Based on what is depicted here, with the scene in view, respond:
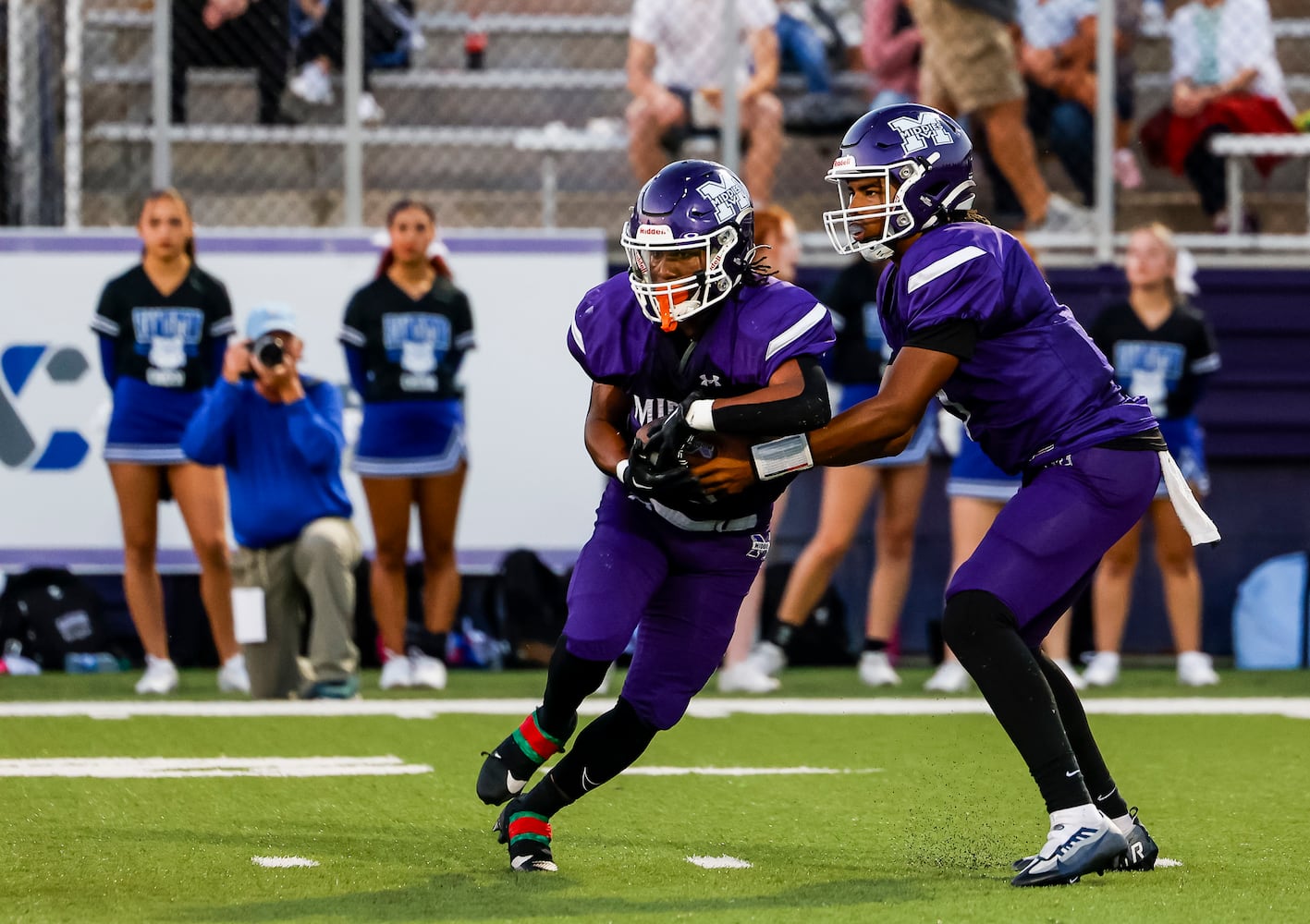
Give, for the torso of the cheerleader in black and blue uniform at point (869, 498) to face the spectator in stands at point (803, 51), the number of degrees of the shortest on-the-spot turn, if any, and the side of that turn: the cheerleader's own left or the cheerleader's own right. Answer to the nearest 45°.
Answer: approximately 180°

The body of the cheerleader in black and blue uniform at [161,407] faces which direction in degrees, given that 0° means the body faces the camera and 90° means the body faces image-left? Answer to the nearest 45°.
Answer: approximately 0°

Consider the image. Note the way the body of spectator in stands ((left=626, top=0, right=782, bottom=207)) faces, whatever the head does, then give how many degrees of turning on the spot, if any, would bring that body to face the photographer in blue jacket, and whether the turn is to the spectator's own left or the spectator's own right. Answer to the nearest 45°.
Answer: approximately 45° to the spectator's own right

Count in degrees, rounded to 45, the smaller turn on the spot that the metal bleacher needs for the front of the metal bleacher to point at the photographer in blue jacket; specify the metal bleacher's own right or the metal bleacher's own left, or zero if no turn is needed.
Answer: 0° — it already faces them

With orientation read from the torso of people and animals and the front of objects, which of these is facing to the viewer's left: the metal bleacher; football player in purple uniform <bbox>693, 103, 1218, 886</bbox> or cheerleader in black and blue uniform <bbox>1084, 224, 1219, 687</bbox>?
the football player in purple uniform

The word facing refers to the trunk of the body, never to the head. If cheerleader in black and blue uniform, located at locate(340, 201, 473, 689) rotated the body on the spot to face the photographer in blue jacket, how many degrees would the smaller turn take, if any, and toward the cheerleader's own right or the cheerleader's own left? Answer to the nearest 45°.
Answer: approximately 45° to the cheerleader's own right

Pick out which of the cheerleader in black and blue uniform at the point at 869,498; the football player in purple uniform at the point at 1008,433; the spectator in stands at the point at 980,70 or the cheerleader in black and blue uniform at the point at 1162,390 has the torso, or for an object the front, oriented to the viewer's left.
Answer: the football player in purple uniform

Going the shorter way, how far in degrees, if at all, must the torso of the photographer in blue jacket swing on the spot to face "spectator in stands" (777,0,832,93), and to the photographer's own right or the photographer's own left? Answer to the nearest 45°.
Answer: approximately 135° to the photographer's own left

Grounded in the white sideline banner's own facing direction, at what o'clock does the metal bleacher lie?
The metal bleacher is roughly at 7 o'clock from the white sideline banner.

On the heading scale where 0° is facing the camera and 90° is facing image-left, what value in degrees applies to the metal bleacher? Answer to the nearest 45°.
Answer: approximately 0°

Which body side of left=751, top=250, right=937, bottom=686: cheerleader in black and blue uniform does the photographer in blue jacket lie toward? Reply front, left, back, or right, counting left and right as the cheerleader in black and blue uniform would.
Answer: right

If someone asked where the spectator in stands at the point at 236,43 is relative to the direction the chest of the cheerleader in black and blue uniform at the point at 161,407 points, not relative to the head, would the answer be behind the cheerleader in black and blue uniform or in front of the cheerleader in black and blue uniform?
behind
